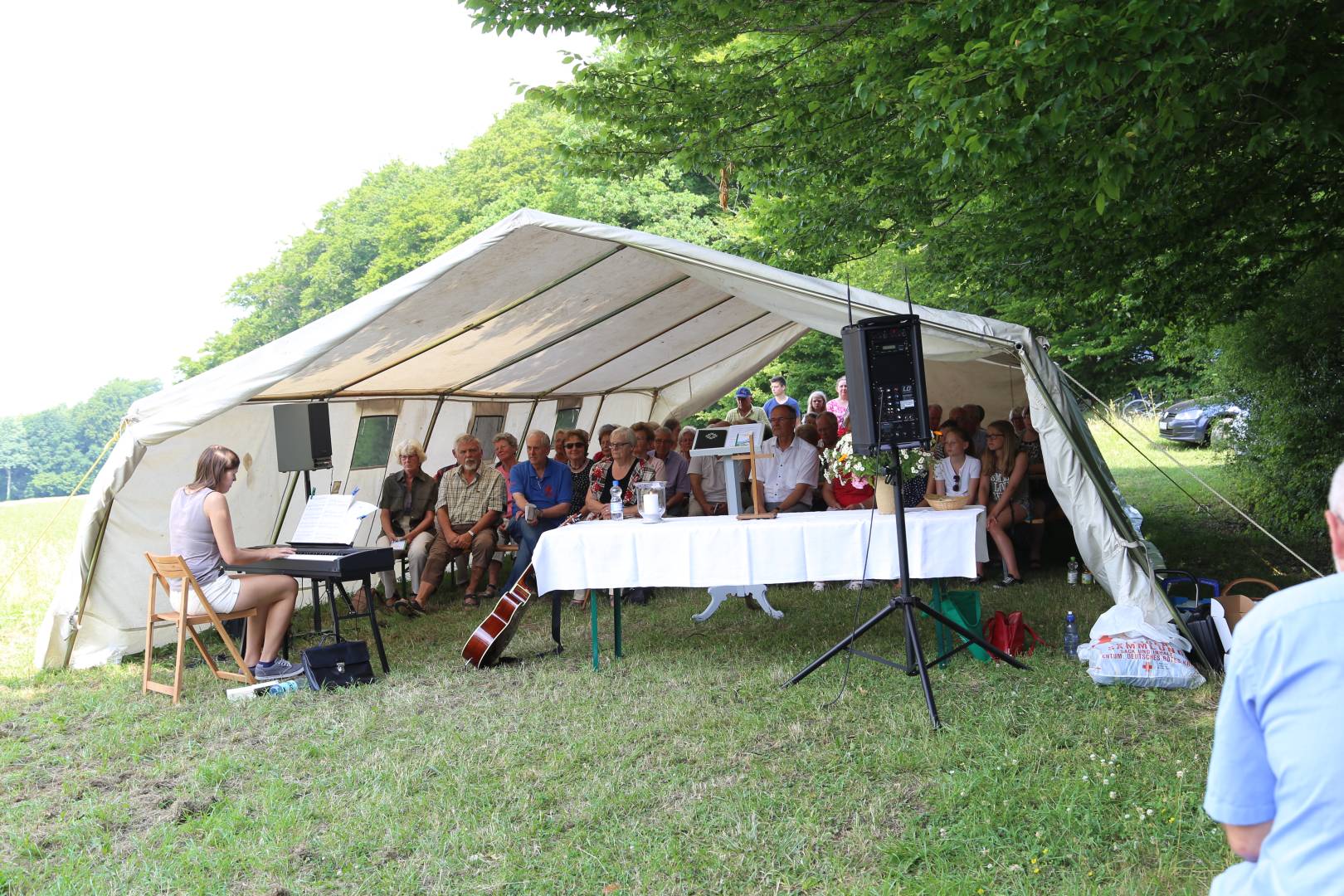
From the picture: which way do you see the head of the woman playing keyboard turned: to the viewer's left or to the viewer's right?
to the viewer's right

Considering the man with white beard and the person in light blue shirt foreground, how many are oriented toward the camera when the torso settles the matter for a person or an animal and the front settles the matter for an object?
1

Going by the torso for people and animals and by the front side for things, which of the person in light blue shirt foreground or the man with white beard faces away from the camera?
the person in light blue shirt foreground

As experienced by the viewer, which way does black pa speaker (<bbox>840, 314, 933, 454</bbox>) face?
facing away from the viewer and to the left of the viewer

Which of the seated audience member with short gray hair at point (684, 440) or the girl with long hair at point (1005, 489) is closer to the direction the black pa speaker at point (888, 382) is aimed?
the seated audience member with short gray hair

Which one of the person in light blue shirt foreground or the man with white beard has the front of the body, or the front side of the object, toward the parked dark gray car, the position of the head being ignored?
the person in light blue shirt foreground

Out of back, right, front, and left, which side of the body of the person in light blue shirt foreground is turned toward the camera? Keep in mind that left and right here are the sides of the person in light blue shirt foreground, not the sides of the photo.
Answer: back
